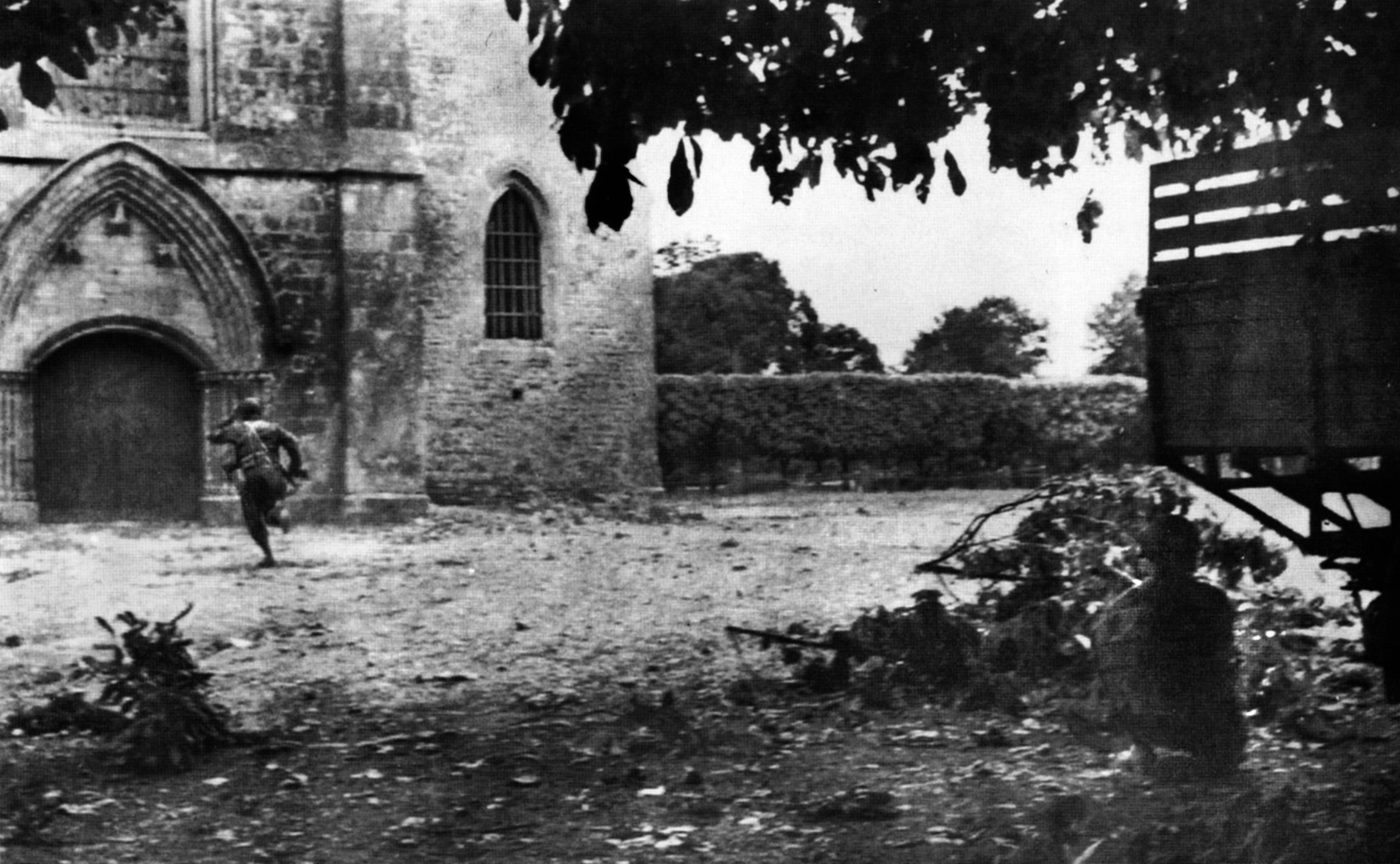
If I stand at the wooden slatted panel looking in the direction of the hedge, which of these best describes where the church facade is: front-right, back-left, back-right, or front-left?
front-left

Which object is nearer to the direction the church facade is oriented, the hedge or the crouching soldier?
the crouching soldier

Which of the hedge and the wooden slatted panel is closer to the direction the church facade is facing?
the wooden slatted panel

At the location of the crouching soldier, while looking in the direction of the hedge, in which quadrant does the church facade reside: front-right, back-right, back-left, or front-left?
front-left

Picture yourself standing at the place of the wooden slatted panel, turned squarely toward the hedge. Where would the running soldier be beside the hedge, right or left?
left

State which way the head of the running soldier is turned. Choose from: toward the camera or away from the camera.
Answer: away from the camera

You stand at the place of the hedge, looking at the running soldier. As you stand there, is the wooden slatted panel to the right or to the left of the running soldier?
left

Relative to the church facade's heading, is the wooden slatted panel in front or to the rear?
in front

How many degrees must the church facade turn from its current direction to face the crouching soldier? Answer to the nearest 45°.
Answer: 0° — it already faces them

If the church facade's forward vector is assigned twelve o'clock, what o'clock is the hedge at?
The hedge is roughly at 8 o'clock from the church facade.

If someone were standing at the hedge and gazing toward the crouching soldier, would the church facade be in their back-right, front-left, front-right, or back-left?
front-right

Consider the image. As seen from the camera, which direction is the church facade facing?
toward the camera
